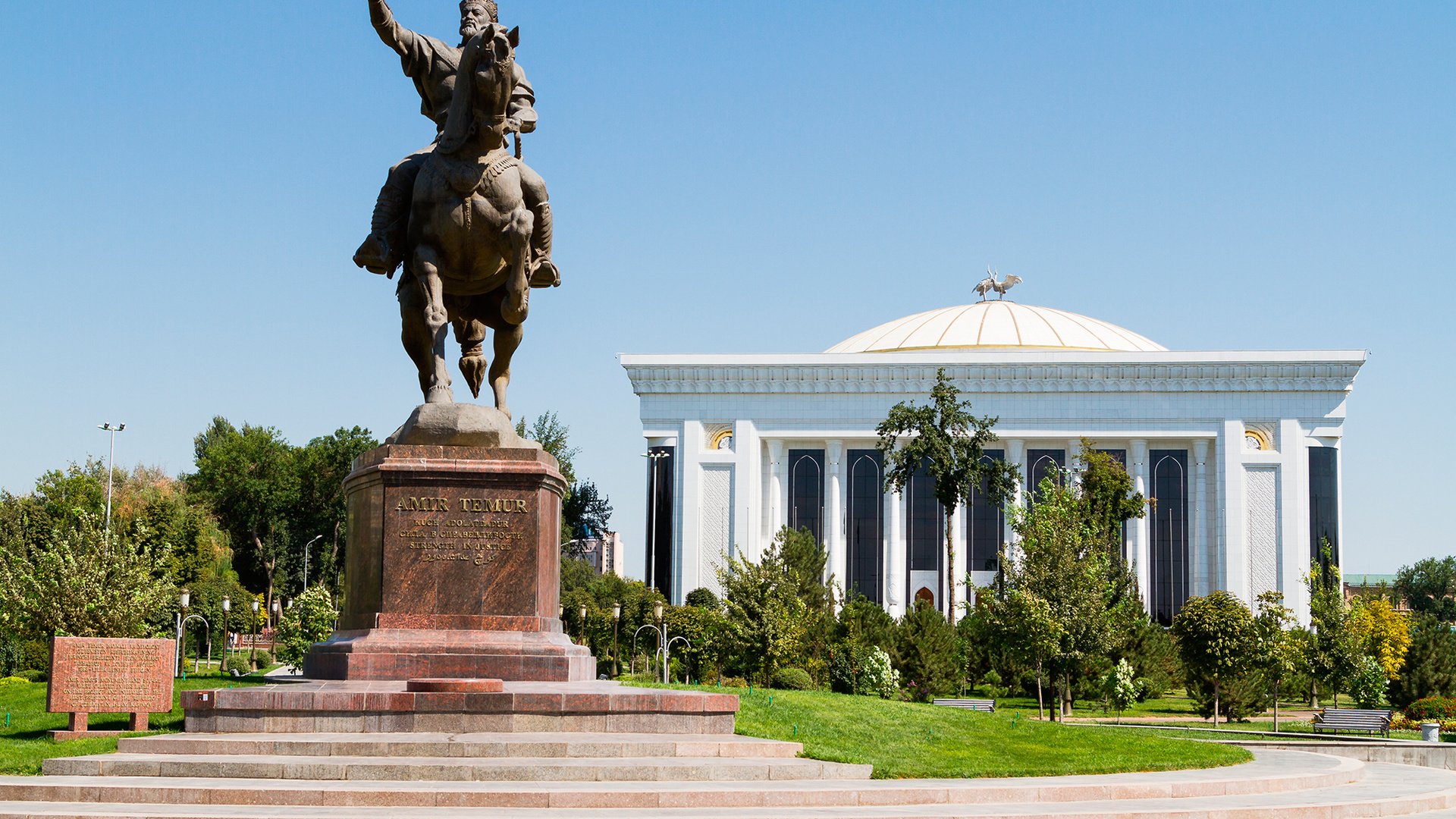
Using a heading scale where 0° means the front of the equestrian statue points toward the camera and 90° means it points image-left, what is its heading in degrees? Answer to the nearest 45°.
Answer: approximately 0°

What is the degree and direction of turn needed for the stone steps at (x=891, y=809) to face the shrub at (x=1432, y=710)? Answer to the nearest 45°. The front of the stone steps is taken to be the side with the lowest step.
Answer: approximately 135° to its left

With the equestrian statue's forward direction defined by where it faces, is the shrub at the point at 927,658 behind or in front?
behind

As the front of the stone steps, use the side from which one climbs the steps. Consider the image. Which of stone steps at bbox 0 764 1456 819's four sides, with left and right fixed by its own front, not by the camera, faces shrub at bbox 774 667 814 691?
back

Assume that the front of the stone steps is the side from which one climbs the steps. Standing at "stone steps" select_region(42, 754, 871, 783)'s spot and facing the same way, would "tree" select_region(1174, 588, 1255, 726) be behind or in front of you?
behind

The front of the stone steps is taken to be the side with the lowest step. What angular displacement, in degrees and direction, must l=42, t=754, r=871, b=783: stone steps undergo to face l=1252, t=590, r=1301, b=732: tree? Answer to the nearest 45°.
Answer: approximately 135° to its left
